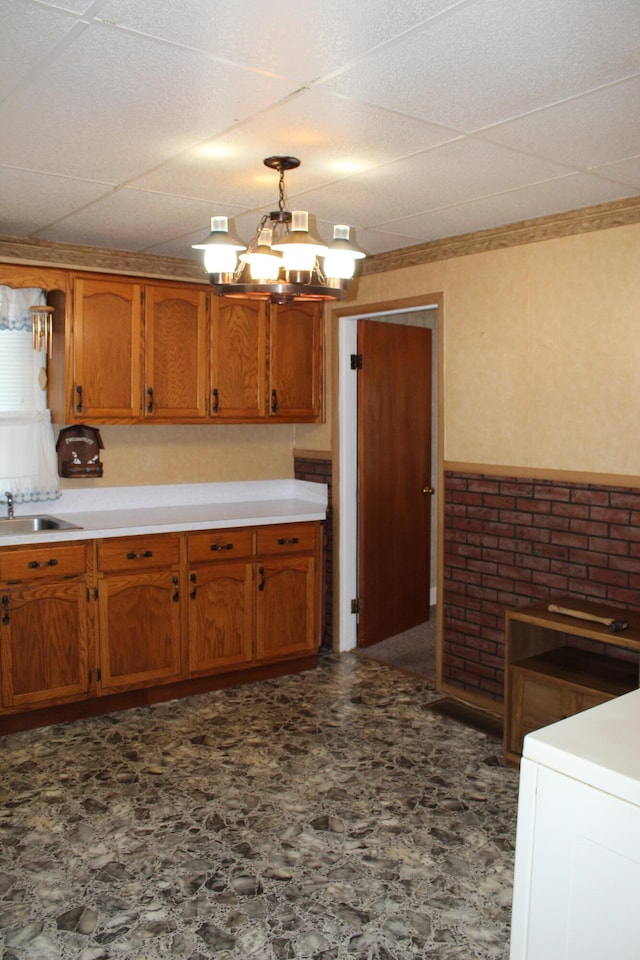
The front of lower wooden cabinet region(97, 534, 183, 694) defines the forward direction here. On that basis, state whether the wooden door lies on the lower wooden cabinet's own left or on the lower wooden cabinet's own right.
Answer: on the lower wooden cabinet's own left

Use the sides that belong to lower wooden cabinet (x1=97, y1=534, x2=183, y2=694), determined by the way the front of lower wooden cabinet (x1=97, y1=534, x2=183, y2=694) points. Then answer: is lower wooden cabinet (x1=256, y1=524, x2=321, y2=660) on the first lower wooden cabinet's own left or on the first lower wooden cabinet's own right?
on the first lower wooden cabinet's own left

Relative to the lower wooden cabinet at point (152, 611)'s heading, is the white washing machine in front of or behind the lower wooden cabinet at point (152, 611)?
in front

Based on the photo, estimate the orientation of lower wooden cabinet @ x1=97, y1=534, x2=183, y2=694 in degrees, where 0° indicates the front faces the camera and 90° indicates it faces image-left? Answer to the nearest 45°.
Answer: approximately 315°

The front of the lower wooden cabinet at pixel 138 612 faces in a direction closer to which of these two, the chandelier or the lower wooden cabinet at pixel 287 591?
the chandelier

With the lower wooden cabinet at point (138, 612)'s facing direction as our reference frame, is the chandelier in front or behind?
in front

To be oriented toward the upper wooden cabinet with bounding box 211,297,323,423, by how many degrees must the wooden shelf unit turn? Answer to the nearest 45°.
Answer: approximately 90° to its right

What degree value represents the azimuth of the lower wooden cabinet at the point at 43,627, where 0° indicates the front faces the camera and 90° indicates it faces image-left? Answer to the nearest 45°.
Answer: approximately 0°

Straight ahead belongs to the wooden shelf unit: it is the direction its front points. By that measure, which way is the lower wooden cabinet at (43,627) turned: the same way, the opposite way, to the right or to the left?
to the left
